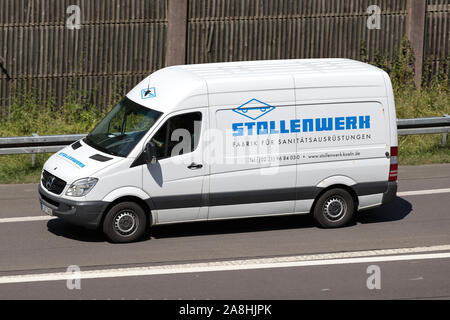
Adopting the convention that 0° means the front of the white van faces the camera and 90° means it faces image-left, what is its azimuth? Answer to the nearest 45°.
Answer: approximately 45°
